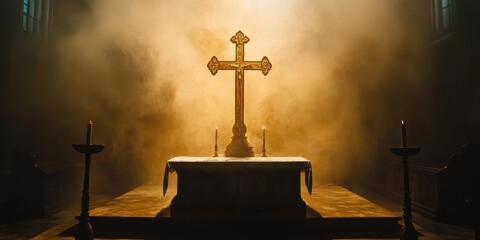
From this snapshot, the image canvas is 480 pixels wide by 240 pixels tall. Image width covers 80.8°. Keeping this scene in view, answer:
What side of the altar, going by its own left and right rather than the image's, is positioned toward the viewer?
front

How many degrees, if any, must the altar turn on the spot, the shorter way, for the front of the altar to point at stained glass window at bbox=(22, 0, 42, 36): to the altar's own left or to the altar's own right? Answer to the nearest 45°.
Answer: approximately 135° to the altar's own right

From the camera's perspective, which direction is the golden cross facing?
toward the camera

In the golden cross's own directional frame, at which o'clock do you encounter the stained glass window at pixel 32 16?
The stained glass window is roughly at 4 o'clock from the golden cross.
